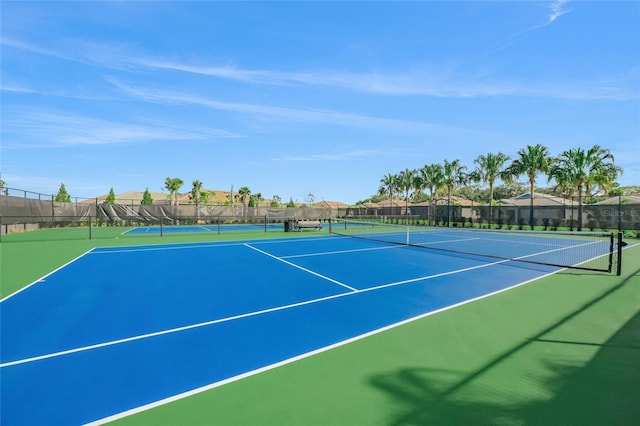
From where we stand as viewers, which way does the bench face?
facing the viewer

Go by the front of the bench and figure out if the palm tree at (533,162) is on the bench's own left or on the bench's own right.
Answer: on the bench's own left

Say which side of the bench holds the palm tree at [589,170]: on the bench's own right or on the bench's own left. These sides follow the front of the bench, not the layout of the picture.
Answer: on the bench's own left
